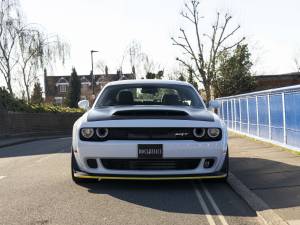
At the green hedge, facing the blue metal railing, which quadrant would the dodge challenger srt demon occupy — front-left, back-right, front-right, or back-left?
front-right

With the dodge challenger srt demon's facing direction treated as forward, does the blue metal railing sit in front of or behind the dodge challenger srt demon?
behind

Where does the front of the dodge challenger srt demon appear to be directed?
toward the camera

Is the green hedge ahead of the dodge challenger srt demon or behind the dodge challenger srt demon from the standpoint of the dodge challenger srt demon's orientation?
behind
